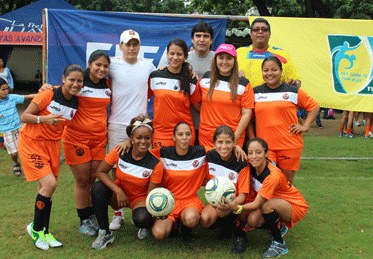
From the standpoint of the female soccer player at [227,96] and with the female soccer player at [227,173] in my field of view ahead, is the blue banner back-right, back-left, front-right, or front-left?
back-right

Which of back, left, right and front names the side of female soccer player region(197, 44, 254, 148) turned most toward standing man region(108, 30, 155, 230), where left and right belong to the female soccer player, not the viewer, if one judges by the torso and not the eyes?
right

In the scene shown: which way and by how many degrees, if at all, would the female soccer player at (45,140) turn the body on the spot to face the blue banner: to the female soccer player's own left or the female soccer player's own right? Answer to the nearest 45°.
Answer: approximately 135° to the female soccer player's own left

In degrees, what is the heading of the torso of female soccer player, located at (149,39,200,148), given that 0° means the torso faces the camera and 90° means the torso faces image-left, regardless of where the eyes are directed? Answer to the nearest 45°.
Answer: approximately 0°

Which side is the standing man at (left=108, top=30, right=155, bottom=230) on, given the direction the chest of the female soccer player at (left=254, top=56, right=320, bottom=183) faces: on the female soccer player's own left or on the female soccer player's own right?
on the female soccer player's own right

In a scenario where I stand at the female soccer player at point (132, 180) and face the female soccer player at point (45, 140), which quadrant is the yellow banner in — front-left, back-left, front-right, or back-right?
back-right

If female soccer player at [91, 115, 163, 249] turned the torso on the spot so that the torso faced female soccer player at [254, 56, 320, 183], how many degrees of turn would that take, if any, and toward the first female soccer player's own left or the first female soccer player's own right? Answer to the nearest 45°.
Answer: approximately 90° to the first female soccer player's own left

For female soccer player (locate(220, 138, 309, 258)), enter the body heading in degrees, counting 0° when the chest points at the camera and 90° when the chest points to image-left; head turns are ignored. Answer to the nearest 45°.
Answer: approximately 45°

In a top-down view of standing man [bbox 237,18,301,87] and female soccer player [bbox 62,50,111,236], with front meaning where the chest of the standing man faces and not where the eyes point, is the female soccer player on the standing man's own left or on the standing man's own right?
on the standing man's own right
